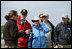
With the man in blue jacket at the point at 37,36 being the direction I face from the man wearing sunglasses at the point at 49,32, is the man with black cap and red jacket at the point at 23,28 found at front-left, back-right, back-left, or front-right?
front-right

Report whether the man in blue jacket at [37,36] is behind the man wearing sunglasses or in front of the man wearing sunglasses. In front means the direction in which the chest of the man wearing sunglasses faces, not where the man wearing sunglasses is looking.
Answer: in front

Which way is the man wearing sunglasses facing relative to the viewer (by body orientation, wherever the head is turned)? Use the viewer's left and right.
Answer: facing the viewer and to the left of the viewer

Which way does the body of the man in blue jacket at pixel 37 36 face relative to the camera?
toward the camera

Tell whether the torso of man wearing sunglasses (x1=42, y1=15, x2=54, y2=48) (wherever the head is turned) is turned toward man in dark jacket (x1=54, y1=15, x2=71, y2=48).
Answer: no

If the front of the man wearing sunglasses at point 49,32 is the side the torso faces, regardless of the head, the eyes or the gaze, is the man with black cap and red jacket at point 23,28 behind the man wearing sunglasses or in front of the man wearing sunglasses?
in front

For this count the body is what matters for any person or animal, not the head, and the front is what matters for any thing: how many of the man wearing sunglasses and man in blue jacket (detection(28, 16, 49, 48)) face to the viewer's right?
0
